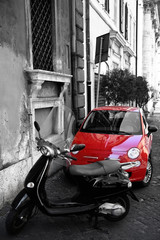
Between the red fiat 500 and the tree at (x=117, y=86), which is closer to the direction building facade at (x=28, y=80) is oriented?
the red fiat 500

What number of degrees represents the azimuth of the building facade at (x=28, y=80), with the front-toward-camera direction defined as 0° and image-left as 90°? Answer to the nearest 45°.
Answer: approximately 315°

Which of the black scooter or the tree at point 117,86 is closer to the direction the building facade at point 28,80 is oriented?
the black scooter

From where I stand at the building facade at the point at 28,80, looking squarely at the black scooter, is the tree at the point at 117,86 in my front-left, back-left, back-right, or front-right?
back-left

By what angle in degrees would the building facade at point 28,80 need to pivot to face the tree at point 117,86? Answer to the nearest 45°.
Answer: approximately 90° to its left

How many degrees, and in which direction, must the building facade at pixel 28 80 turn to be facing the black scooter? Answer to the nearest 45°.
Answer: approximately 45° to its right

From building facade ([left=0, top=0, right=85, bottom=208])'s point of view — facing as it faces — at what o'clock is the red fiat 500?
The red fiat 500 is roughly at 11 o'clock from the building facade.
